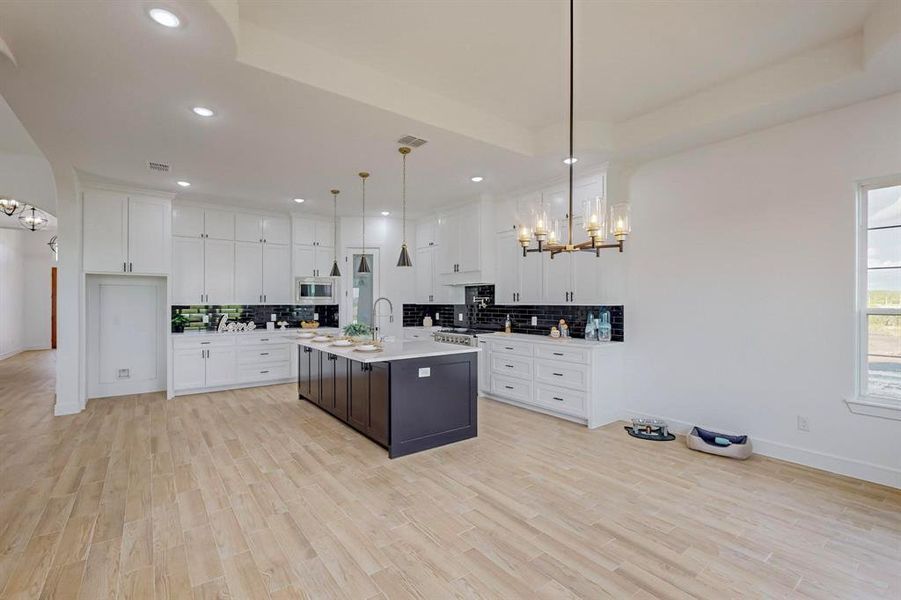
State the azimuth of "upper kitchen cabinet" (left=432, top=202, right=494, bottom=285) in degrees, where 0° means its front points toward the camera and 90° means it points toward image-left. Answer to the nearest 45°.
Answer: approximately 45°

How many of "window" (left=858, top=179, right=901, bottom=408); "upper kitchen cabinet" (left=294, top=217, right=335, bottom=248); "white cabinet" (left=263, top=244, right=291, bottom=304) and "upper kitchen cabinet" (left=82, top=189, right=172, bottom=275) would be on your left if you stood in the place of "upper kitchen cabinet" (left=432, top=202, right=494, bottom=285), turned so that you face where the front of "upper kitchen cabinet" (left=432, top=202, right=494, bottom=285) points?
1

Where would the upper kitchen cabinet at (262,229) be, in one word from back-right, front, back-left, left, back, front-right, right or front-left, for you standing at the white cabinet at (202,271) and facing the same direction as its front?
left

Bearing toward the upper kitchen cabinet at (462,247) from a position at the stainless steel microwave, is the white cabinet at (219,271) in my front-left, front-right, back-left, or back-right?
back-right

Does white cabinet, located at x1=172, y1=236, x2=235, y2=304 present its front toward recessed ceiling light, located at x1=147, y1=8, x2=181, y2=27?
yes

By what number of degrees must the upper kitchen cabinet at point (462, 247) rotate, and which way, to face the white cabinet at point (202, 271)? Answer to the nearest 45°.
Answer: approximately 45° to its right

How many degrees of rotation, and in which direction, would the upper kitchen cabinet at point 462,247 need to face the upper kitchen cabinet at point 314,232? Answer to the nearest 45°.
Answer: approximately 45° to its right

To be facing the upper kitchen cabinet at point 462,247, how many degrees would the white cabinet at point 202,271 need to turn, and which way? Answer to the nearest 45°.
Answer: approximately 45° to its left

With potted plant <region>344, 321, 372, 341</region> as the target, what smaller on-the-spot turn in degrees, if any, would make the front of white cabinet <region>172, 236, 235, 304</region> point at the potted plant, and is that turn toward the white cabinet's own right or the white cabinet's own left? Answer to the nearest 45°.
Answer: approximately 45° to the white cabinet's own left

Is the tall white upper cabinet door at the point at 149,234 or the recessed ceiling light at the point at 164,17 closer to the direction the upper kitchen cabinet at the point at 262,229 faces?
the recessed ceiling light

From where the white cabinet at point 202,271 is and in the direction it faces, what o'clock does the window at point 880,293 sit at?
The window is roughly at 11 o'clock from the white cabinet.

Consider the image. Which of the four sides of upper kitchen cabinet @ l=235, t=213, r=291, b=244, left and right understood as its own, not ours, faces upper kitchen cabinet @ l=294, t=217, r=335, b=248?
left
